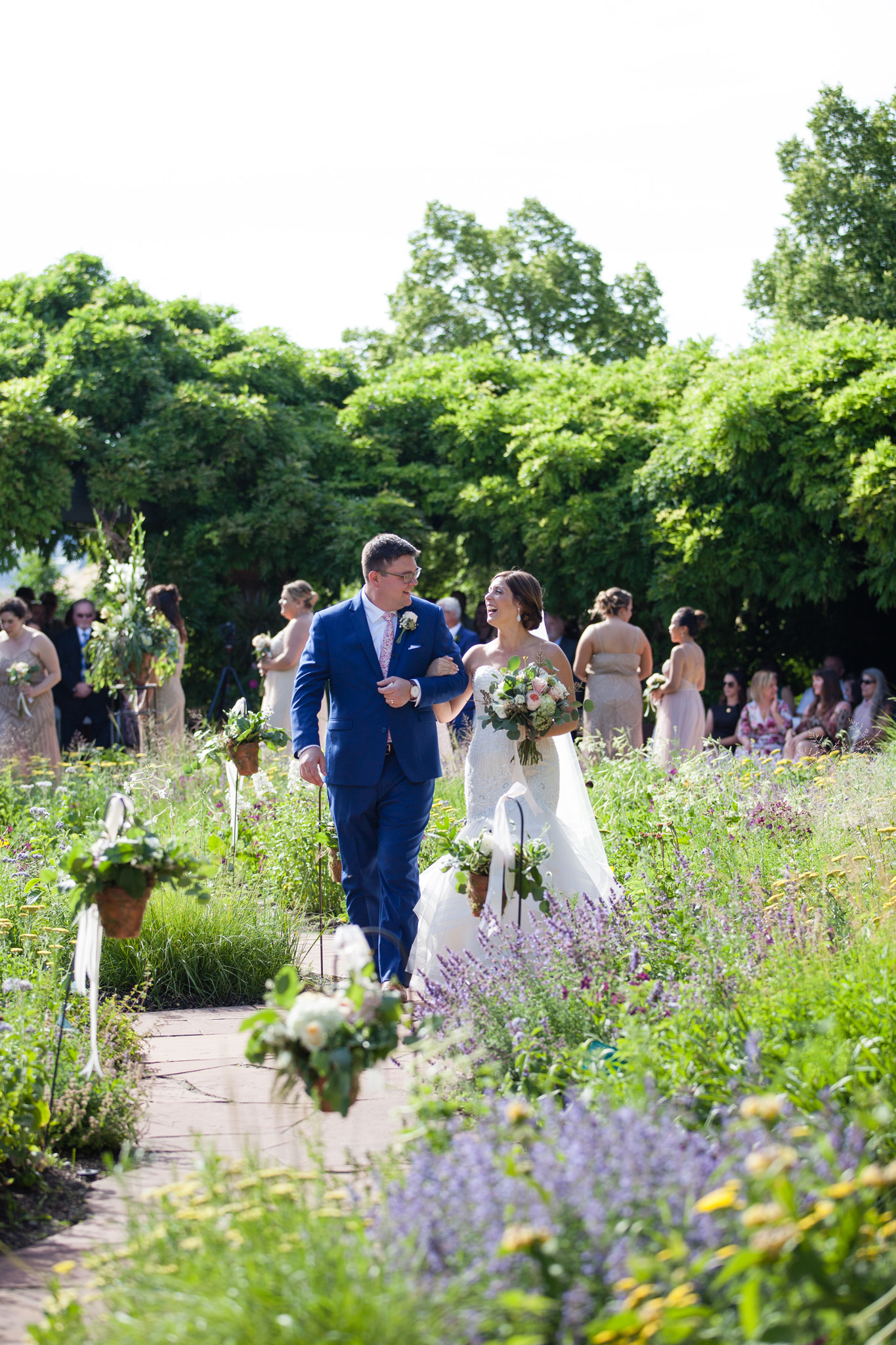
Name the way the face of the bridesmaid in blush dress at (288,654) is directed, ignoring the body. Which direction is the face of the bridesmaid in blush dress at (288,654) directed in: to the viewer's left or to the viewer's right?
to the viewer's left

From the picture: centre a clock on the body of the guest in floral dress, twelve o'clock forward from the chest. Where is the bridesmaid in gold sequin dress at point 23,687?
The bridesmaid in gold sequin dress is roughly at 2 o'clock from the guest in floral dress.

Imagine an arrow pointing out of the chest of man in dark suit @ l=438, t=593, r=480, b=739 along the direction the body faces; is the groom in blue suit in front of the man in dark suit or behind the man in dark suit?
in front

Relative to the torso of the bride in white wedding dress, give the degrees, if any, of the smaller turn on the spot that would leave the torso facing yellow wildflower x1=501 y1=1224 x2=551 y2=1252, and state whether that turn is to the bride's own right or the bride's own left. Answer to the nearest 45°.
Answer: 0° — they already face it

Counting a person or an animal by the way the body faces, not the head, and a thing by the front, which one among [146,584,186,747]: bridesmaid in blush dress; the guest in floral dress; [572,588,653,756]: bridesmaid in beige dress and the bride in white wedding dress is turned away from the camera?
[572,588,653,756]: bridesmaid in beige dress

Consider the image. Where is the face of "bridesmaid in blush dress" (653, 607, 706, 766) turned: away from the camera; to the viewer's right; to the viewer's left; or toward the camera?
to the viewer's left

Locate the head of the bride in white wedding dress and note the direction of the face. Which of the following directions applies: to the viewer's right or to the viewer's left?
to the viewer's left

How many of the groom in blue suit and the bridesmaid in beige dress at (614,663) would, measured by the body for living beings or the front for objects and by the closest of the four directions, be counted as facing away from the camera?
1
